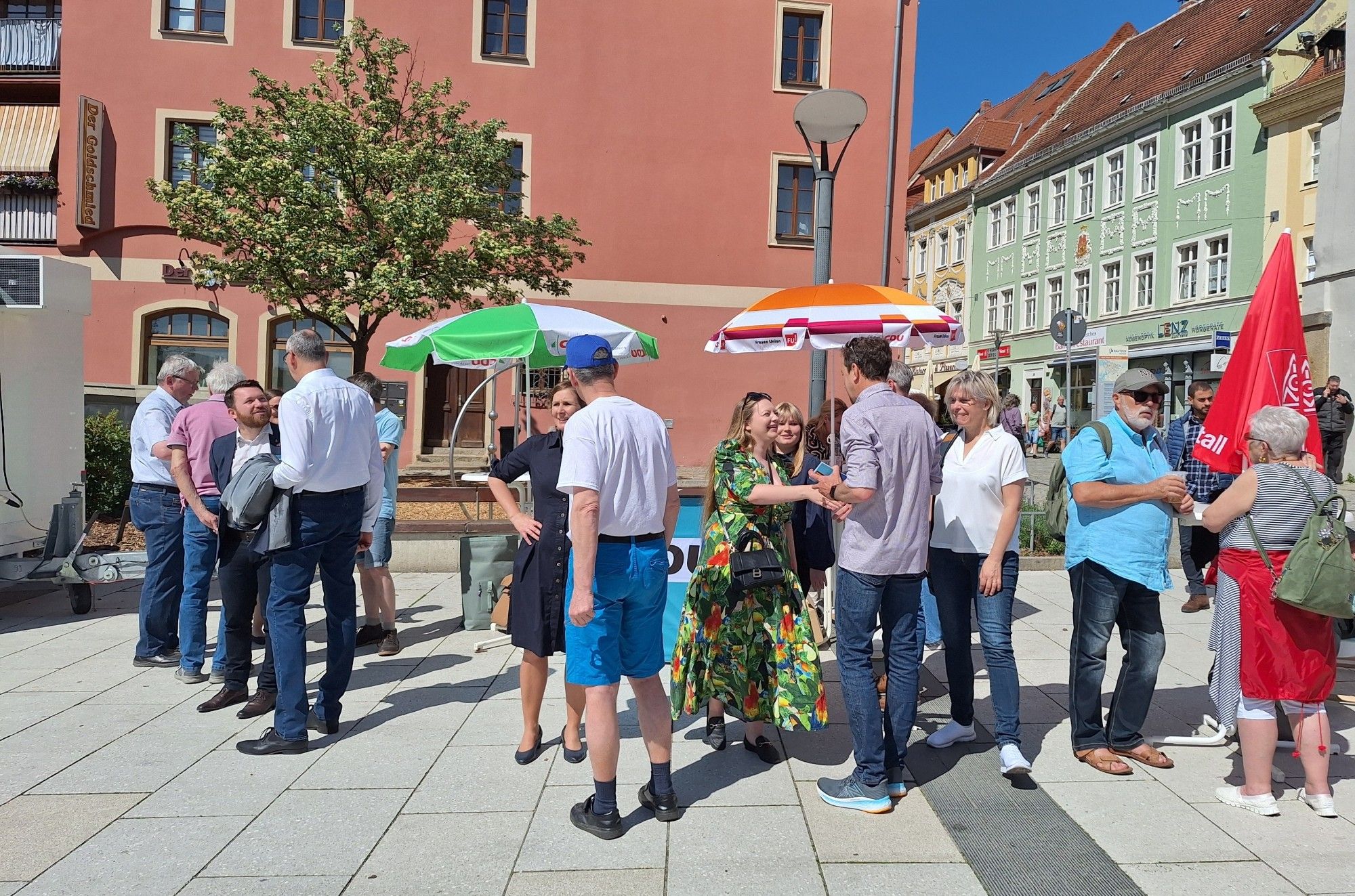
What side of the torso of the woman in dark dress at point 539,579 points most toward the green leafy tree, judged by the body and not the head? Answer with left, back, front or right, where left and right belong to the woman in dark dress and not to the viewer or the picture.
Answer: back

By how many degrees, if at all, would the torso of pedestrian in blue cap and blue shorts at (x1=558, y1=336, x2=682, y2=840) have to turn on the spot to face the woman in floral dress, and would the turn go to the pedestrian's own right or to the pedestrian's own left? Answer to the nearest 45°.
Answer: approximately 90° to the pedestrian's own right

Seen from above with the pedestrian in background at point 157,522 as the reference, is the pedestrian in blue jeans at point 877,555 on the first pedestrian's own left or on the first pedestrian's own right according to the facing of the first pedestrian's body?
on the first pedestrian's own right

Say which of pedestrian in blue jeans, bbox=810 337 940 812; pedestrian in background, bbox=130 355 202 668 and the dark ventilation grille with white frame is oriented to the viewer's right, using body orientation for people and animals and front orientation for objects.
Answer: pedestrian in background, bbox=130 355 202 668

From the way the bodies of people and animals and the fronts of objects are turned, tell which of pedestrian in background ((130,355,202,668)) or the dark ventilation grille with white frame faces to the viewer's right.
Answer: the pedestrian in background

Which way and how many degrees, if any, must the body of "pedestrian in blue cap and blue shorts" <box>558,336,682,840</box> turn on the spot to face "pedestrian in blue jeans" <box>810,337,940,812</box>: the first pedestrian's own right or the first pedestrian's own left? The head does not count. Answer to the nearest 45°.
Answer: approximately 135° to the first pedestrian's own right

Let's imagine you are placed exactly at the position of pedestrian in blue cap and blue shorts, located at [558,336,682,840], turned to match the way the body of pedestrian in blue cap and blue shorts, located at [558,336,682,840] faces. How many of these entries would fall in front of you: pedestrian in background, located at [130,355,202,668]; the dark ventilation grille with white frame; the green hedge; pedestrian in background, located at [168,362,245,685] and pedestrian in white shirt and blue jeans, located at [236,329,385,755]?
5

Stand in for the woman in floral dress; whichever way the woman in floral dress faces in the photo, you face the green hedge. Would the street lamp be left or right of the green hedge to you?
right

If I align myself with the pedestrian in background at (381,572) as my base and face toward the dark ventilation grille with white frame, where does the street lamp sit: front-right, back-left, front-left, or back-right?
back-right

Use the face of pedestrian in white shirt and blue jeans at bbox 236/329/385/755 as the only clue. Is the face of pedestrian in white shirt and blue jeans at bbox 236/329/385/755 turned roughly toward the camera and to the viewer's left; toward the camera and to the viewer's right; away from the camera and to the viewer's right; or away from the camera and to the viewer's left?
away from the camera and to the viewer's left

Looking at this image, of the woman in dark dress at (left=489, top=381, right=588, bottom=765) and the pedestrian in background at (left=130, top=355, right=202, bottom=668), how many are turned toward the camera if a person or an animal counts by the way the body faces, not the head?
1
